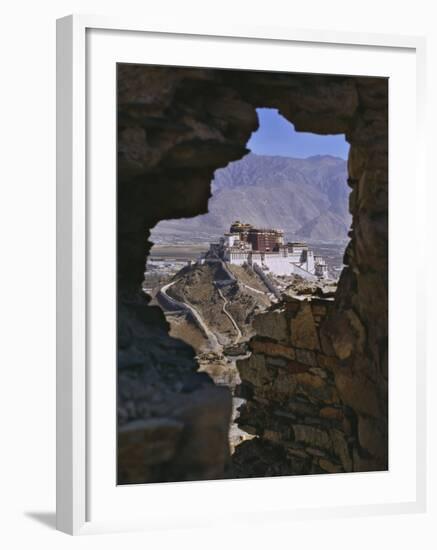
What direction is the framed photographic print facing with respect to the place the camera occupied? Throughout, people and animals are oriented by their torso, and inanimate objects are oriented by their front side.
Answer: facing the viewer and to the right of the viewer
